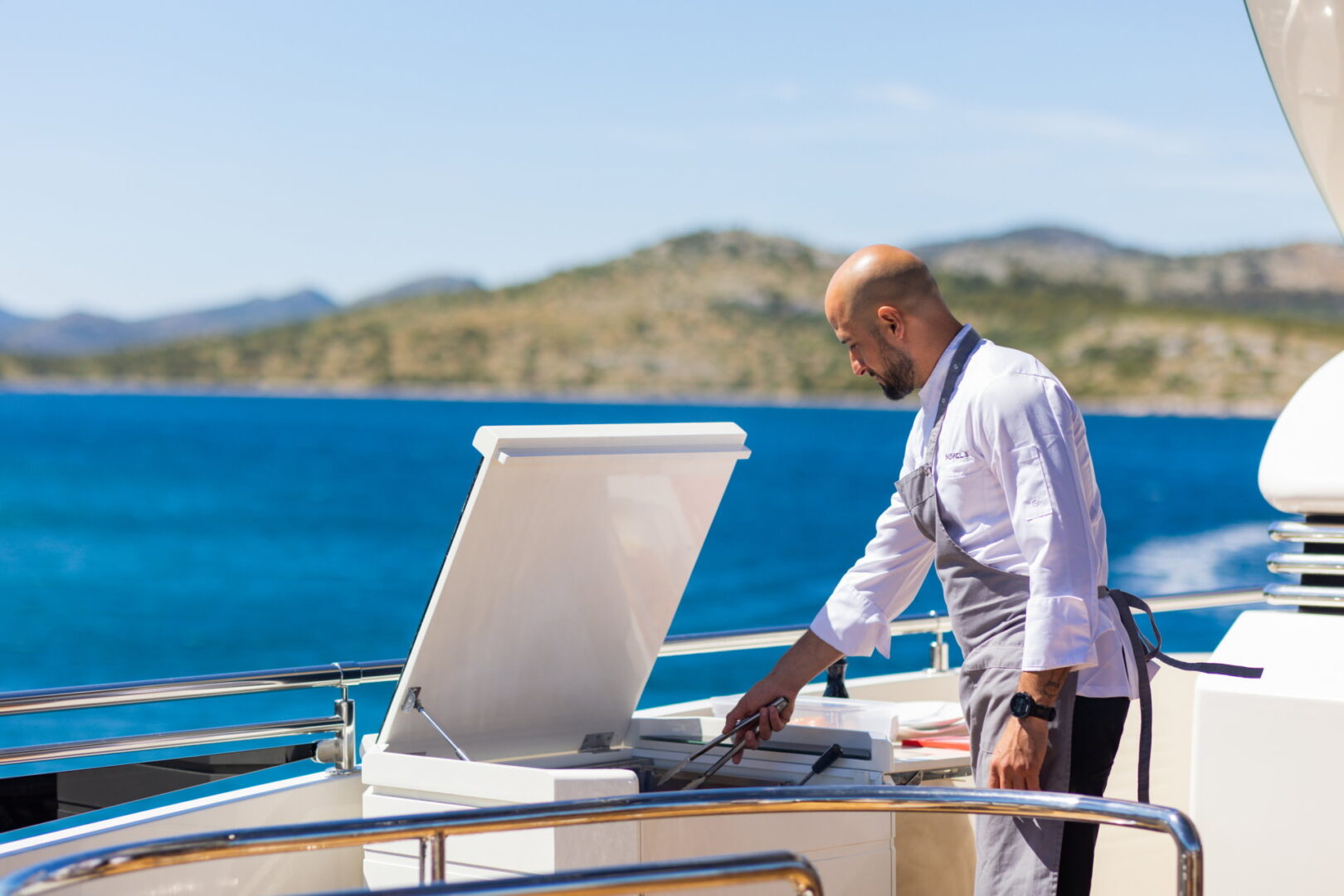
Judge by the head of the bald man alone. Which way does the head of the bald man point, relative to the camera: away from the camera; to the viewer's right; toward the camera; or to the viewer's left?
to the viewer's left

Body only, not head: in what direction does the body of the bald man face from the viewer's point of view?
to the viewer's left
